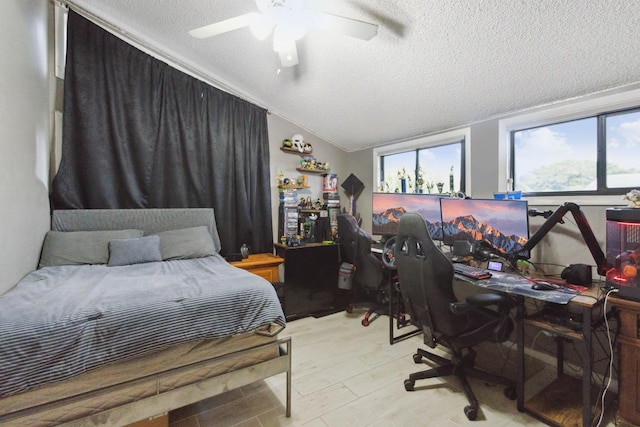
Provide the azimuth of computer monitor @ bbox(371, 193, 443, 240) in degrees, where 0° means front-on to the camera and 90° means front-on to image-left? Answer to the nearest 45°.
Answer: approximately 45°

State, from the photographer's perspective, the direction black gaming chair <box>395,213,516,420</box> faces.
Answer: facing away from the viewer and to the right of the viewer

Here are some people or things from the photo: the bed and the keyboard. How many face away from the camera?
0

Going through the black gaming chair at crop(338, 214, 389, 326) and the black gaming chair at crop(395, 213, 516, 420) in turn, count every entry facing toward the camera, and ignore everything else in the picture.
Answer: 0

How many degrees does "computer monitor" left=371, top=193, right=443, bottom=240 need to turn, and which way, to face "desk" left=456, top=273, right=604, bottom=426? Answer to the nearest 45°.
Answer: approximately 90° to its left

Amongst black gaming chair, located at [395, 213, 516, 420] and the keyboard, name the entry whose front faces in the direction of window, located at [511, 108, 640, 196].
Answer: the black gaming chair

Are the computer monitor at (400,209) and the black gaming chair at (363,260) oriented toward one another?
yes

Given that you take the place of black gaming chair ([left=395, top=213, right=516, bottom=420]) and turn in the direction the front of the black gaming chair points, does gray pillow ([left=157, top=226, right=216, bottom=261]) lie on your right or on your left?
on your left
